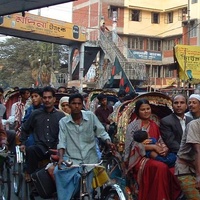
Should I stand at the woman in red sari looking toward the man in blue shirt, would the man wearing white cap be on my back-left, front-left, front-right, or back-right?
back-right

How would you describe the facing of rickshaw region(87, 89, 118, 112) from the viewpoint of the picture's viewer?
facing the viewer

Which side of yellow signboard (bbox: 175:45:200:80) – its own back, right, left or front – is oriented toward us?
front

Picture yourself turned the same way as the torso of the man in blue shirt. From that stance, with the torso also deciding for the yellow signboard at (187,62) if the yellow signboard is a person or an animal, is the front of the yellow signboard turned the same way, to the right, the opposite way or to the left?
the same way

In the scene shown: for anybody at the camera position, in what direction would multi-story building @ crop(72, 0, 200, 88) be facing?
facing the viewer and to the left of the viewer

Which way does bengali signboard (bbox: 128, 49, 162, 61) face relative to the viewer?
toward the camera

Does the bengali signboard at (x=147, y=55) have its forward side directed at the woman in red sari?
yes

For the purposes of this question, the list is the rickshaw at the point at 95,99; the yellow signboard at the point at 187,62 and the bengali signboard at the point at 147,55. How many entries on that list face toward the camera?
3

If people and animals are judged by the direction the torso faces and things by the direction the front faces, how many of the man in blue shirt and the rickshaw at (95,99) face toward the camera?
2

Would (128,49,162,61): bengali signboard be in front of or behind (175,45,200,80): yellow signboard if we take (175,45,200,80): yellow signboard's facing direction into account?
behind

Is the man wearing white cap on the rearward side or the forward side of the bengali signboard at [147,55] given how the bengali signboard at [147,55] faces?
on the forward side

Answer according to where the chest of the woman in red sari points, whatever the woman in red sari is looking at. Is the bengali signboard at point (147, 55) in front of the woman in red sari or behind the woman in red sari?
behind

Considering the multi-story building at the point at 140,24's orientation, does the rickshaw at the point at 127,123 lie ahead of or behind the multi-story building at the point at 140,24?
ahead

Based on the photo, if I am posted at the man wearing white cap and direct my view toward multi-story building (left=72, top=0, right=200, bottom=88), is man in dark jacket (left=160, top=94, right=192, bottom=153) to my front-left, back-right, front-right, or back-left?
back-left
